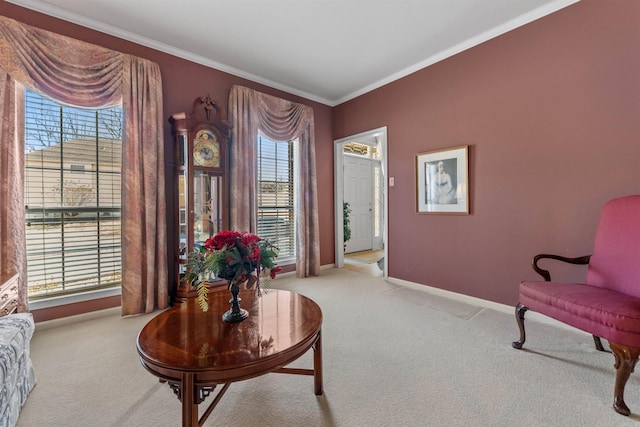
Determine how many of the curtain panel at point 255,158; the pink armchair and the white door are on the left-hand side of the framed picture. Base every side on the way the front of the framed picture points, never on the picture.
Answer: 1

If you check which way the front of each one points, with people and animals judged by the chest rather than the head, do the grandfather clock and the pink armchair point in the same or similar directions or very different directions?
very different directions

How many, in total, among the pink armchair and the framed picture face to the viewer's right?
0

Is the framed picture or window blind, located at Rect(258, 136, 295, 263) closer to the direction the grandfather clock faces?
the framed picture

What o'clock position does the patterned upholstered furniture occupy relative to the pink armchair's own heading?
The patterned upholstered furniture is roughly at 12 o'clock from the pink armchair.

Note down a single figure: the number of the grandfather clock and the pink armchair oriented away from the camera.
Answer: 0

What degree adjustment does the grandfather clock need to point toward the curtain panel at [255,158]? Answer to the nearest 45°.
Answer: approximately 90° to its left

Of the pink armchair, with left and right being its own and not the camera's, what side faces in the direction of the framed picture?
right

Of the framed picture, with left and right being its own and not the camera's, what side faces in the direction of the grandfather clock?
front

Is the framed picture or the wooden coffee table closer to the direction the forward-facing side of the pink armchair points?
the wooden coffee table

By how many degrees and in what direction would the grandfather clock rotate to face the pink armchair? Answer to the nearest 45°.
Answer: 0° — it already faces it

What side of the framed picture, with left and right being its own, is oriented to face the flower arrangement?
front

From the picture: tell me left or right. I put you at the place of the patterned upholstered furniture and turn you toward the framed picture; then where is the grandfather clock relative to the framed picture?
left

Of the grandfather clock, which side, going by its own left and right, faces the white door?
left

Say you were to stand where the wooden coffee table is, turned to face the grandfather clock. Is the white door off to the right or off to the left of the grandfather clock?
right

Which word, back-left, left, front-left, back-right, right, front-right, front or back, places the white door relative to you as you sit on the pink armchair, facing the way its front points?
right

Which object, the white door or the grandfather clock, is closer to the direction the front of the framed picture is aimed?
the grandfather clock

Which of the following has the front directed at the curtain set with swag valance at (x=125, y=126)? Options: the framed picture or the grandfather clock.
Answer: the framed picture

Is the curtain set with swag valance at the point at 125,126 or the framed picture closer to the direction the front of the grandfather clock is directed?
the framed picture
